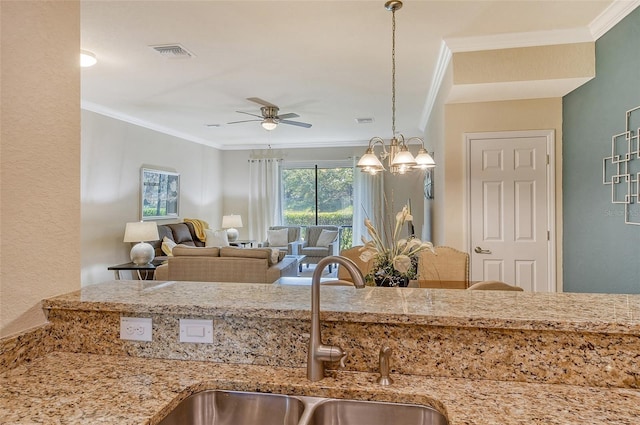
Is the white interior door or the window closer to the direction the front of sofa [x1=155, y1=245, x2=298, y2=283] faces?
the window

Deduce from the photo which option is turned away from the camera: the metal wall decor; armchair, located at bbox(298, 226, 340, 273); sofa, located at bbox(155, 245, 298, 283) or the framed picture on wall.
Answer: the sofa

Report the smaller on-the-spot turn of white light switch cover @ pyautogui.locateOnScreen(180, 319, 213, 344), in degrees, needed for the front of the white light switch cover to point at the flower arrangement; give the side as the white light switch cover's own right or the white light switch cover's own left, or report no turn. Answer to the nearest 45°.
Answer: approximately 135° to the white light switch cover's own left

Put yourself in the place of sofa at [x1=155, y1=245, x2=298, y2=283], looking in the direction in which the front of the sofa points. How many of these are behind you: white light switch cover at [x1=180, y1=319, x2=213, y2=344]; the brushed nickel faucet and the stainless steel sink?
3

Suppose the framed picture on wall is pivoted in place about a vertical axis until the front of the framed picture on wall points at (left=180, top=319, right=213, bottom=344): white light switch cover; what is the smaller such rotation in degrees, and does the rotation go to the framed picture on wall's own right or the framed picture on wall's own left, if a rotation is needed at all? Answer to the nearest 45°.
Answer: approximately 45° to the framed picture on wall's own right

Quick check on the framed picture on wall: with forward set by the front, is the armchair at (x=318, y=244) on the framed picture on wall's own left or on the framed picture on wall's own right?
on the framed picture on wall's own left

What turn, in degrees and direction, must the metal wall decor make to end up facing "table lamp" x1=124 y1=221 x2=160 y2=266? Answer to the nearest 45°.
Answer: approximately 45° to its right

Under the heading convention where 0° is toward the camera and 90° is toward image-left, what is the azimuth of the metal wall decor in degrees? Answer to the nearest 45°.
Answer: approximately 45°

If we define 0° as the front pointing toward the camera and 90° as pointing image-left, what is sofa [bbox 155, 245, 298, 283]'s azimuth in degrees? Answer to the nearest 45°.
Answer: approximately 180°

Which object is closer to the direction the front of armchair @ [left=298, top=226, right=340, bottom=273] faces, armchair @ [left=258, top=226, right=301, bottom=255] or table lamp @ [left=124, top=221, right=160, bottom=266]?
the table lamp

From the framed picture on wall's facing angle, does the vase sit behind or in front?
in front

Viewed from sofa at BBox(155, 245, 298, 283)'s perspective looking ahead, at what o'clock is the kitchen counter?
The kitchen counter is roughly at 6 o'clock from the sofa.

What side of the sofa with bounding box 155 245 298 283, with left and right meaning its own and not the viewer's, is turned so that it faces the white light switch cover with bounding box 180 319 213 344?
back

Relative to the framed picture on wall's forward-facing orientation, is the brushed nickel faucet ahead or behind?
ahead

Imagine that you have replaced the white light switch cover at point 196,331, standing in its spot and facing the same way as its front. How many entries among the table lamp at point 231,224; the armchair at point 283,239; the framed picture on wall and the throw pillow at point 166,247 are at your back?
4

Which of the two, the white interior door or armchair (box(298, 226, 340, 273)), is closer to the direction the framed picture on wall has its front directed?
the white interior door
